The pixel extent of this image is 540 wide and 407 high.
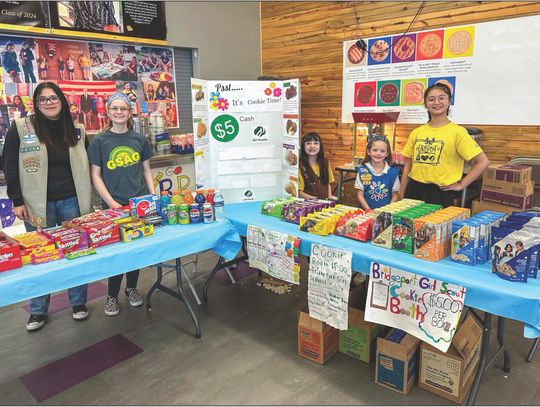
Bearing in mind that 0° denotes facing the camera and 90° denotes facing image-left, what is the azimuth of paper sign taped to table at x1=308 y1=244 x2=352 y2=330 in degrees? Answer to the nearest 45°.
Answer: approximately 45°

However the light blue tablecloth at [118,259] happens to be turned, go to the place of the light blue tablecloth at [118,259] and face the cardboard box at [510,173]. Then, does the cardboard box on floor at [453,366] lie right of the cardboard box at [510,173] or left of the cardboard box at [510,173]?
right

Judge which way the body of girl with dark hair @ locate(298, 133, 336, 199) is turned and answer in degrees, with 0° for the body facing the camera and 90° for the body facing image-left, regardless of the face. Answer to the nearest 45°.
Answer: approximately 0°

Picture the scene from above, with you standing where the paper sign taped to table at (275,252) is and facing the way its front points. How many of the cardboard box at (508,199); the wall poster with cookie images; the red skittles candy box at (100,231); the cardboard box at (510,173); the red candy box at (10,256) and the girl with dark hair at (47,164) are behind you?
3

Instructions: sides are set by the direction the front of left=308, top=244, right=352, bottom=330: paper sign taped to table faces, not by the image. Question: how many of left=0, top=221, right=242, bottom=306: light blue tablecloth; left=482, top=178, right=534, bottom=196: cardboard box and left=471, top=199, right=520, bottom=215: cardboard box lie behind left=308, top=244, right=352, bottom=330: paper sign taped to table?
2

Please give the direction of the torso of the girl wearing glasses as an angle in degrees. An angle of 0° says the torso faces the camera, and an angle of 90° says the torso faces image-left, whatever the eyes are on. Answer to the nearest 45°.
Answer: approximately 0°

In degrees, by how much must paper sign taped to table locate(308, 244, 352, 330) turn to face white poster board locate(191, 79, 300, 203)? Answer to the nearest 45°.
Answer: approximately 90° to its right
